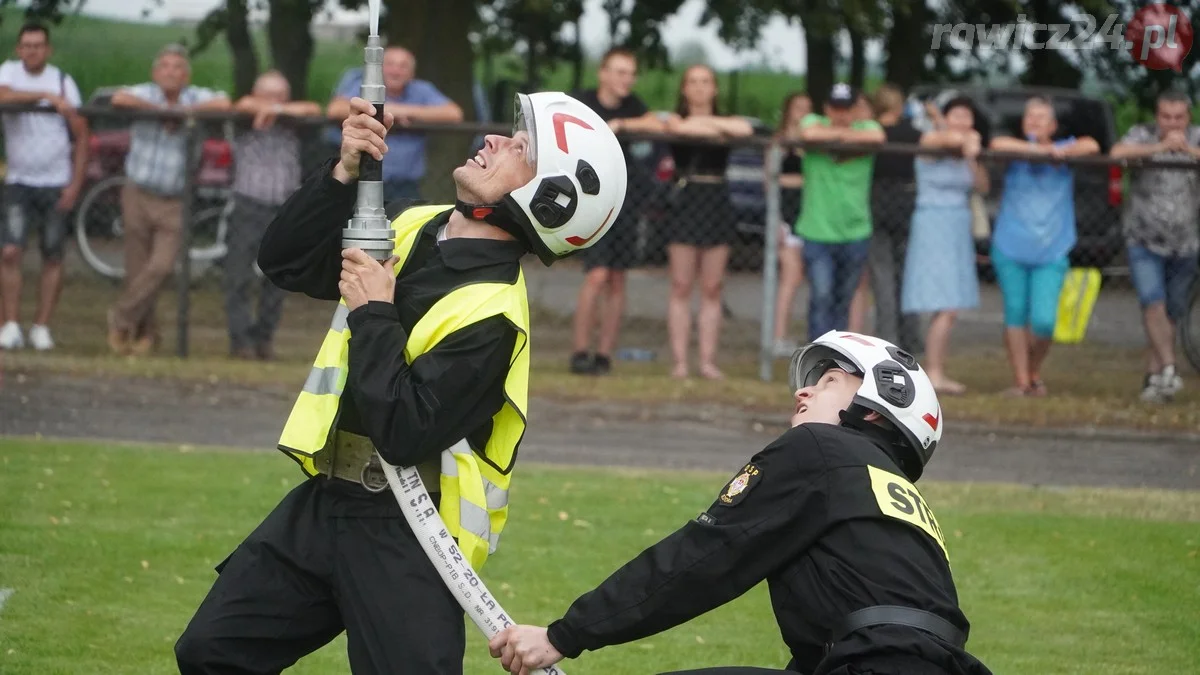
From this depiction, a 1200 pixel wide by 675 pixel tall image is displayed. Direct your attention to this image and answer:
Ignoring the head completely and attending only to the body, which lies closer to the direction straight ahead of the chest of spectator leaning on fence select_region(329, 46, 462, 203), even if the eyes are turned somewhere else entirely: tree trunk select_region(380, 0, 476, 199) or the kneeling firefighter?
the kneeling firefighter

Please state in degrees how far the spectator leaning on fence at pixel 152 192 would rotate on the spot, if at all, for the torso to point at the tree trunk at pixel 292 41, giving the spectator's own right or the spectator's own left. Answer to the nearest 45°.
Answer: approximately 180°

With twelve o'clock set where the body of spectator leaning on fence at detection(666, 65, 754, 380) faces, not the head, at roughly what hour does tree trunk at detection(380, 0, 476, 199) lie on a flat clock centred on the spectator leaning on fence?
The tree trunk is roughly at 5 o'clock from the spectator leaning on fence.

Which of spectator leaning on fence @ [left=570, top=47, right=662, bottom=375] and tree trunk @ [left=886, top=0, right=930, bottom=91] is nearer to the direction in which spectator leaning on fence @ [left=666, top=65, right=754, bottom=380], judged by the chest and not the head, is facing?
the spectator leaning on fence

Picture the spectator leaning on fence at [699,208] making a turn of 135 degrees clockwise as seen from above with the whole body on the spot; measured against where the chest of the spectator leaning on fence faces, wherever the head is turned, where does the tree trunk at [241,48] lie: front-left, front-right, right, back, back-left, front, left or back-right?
front

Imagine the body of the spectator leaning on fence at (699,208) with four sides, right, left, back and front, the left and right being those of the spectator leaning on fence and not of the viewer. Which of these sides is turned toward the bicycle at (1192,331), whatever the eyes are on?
left
